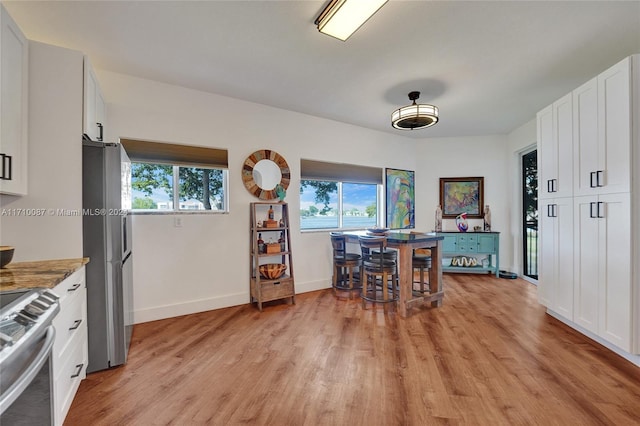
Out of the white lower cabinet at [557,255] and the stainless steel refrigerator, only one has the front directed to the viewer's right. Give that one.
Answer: the stainless steel refrigerator

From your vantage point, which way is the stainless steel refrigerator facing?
to the viewer's right

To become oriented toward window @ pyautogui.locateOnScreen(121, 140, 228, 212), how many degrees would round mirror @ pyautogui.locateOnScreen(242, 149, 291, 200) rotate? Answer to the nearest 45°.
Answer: approximately 90° to its right

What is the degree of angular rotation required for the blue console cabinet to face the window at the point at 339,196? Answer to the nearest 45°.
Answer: approximately 45° to its right

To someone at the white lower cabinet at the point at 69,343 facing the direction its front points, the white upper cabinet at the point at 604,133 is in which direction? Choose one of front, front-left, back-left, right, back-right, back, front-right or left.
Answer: front-right

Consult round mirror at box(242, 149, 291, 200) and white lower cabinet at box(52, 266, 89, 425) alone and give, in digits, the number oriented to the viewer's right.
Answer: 1

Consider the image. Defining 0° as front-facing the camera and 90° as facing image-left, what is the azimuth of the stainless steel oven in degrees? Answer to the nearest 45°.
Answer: approximately 315°

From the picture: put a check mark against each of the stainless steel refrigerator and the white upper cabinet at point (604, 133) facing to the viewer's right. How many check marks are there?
1

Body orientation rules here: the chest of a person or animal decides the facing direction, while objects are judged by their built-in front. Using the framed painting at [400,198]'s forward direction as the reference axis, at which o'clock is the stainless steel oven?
The stainless steel oven is roughly at 2 o'clock from the framed painting.

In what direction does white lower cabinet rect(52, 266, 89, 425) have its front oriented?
to the viewer's right

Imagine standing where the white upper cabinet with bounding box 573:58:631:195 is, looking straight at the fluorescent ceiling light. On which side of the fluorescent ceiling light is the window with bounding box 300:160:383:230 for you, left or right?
right

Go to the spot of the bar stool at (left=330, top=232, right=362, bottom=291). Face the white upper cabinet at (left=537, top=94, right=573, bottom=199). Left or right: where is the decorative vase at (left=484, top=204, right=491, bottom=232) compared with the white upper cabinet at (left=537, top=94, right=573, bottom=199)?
left
